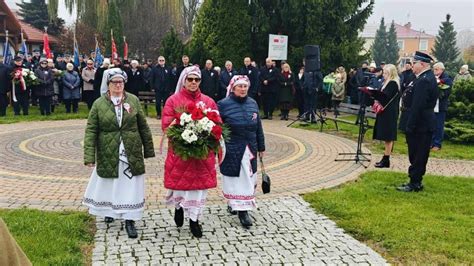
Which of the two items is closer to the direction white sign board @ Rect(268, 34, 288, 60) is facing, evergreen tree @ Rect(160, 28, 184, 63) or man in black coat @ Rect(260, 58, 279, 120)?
the man in black coat

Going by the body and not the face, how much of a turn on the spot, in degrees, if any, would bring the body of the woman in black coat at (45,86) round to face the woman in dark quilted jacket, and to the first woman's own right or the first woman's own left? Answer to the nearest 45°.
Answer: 0° — they already face them

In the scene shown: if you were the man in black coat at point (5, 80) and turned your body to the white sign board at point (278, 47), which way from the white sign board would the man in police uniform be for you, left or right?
right

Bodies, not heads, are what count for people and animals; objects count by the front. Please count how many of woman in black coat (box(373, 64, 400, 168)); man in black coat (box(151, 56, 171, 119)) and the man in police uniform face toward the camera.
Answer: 1

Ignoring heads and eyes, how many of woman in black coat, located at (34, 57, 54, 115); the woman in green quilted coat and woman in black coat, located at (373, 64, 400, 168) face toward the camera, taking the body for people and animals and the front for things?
2

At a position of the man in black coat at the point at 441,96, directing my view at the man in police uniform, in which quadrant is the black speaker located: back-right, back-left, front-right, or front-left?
back-right

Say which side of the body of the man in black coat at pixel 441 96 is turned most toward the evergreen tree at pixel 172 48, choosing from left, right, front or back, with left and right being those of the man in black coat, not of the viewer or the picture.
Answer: right

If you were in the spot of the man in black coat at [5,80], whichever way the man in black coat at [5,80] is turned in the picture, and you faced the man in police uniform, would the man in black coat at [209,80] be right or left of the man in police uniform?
left

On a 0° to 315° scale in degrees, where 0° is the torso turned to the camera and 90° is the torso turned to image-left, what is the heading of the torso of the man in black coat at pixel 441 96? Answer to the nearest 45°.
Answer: approximately 45°

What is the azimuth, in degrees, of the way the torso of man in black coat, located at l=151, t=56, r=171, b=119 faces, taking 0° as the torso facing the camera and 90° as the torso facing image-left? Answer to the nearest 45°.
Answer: approximately 0°

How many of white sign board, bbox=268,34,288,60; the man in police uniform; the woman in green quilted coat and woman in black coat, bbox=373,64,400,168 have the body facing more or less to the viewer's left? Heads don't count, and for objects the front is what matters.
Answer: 2

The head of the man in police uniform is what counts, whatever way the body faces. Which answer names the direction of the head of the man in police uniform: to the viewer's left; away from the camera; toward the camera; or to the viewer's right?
to the viewer's left

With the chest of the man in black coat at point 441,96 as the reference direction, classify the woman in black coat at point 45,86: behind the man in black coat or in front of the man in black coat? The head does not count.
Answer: in front

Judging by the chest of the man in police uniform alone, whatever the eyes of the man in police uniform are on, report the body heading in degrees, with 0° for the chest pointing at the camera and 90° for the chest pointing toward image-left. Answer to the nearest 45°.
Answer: approximately 90°
